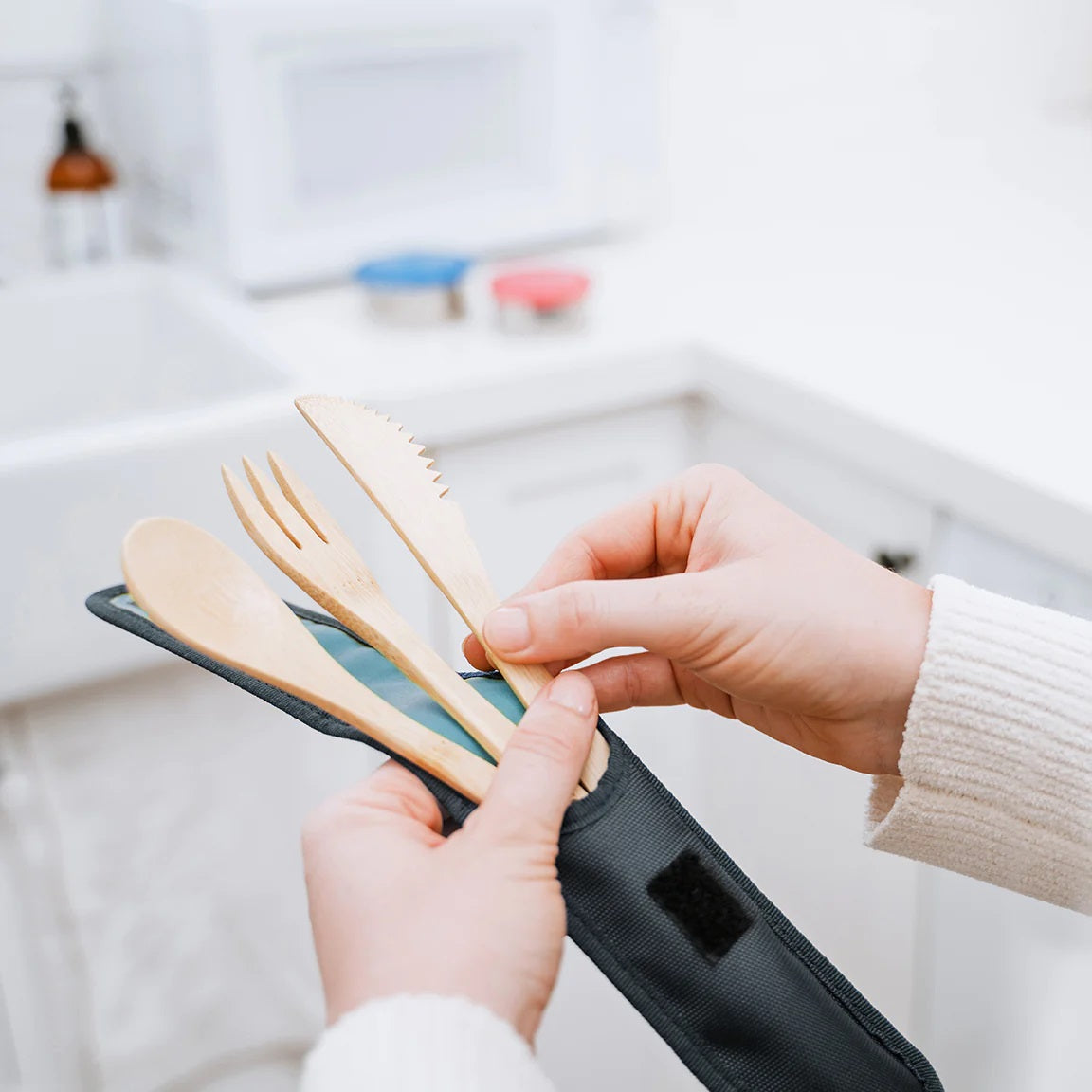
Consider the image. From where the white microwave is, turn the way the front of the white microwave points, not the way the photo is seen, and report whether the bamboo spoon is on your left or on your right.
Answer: on your right

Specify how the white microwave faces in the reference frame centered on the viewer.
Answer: facing the viewer and to the right of the viewer

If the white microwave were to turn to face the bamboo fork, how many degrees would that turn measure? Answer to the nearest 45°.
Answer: approximately 45° to its right

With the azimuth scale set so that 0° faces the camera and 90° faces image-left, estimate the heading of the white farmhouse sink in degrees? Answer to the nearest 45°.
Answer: approximately 315°

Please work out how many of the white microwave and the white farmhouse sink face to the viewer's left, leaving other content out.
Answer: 0
